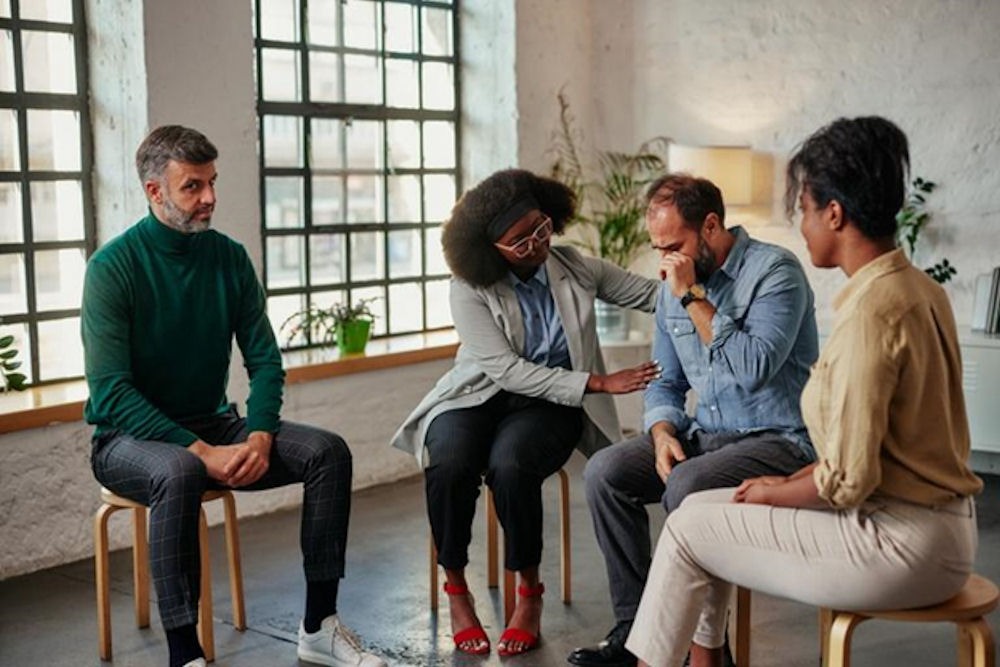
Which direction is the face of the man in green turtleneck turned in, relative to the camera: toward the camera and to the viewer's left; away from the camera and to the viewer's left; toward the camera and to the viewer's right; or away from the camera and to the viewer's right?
toward the camera and to the viewer's right

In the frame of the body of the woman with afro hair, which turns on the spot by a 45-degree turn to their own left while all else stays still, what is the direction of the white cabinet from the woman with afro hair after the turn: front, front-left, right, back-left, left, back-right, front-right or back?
left

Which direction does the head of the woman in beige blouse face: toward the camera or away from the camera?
away from the camera

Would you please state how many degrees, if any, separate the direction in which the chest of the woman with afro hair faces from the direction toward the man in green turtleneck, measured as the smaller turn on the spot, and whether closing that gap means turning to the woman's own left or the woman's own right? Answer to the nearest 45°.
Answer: approximately 90° to the woman's own right

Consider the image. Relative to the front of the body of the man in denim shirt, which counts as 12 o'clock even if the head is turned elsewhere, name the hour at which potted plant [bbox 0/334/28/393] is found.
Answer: The potted plant is roughly at 2 o'clock from the man in denim shirt.

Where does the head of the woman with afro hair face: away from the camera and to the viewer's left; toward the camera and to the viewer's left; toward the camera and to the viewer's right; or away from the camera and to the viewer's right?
toward the camera and to the viewer's right

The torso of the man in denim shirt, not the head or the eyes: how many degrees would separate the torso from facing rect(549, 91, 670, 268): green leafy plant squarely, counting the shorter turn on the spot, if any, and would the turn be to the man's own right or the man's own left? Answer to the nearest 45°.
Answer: approximately 135° to the man's own right

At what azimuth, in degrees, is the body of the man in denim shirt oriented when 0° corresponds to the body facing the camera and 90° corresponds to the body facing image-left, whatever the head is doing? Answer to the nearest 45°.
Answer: approximately 45°

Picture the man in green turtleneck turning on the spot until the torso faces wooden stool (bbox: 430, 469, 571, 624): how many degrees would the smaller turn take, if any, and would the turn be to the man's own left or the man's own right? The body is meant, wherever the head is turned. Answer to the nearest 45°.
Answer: approximately 45° to the man's own left

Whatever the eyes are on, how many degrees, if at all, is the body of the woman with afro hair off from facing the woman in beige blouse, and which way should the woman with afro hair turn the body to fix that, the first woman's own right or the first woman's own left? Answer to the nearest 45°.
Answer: approximately 45° to the first woman's own left

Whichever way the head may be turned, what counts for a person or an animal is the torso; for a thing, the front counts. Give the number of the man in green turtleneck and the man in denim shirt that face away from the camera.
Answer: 0

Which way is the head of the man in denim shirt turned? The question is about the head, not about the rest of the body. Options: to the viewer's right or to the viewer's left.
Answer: to the viewer's left

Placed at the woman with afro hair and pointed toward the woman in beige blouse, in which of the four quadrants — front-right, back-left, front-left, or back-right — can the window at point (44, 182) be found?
back-right

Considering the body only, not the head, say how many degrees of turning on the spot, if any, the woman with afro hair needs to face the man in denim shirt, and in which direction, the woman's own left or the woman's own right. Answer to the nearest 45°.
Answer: approximately 45° to the woman's own left

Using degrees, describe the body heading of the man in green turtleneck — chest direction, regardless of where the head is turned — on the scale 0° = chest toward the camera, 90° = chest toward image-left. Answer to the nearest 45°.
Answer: approximately 315°
